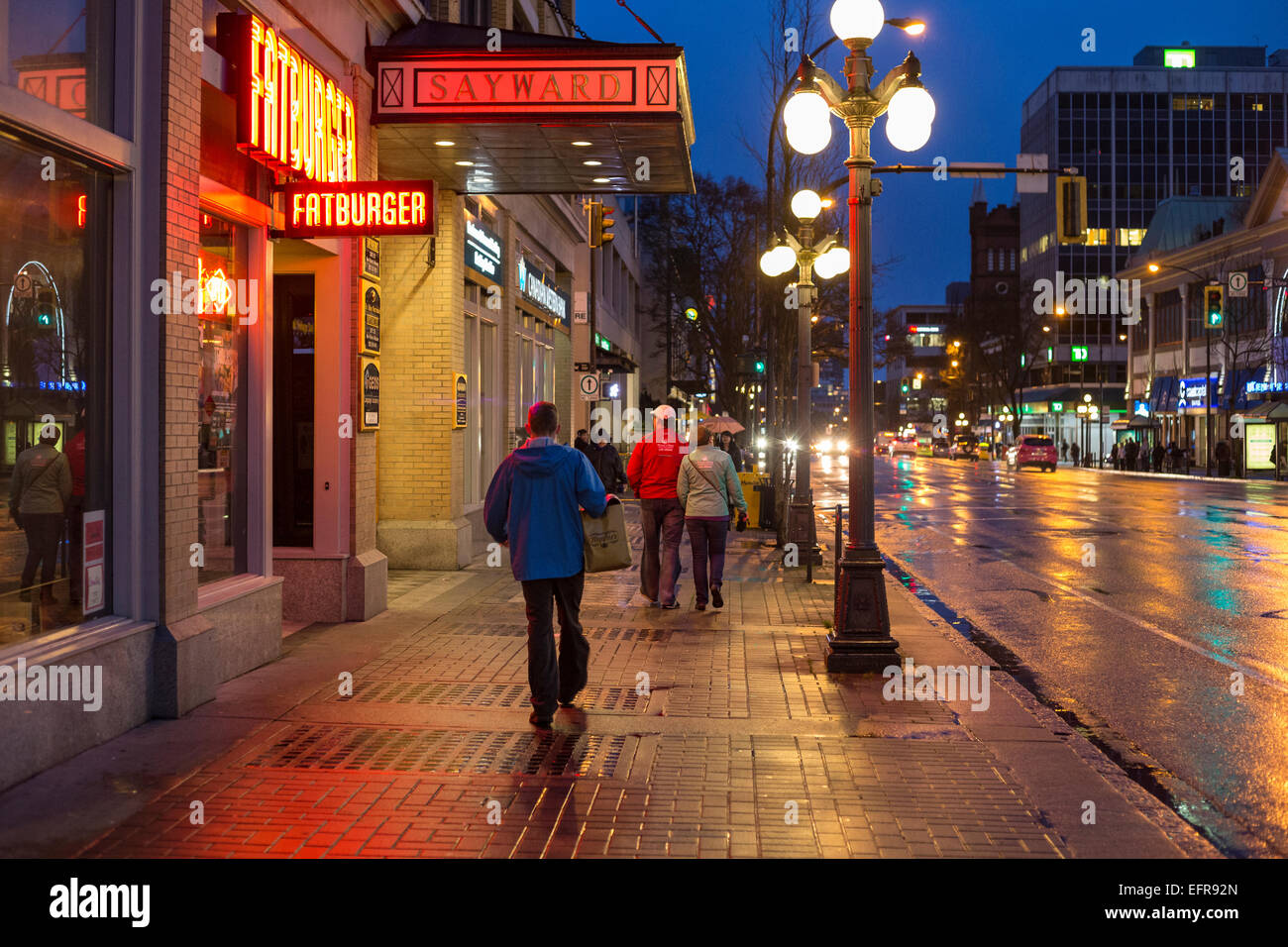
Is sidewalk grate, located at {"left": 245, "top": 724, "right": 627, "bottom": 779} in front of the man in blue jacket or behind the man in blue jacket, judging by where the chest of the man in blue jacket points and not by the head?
behind

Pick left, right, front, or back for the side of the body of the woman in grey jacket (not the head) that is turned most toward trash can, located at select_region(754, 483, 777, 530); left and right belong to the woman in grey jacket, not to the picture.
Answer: front

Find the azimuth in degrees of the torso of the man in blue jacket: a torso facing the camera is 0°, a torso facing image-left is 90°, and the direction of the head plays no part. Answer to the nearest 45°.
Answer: approximately 180°

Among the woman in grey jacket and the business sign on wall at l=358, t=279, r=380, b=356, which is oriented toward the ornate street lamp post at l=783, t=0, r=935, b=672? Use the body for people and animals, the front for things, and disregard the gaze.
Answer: the business sign on wall

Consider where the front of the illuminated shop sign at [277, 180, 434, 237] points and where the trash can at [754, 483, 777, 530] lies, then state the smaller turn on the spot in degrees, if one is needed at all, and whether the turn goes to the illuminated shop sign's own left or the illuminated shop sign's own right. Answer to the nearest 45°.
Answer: approximately 135° to the illuminated shop sign's own left

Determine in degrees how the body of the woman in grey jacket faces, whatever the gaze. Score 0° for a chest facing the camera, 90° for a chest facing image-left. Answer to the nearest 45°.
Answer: approximately 180°

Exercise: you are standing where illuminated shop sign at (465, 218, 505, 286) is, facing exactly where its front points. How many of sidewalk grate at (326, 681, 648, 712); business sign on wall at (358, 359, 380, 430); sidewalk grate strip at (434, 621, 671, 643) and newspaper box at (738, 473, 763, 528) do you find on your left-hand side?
1

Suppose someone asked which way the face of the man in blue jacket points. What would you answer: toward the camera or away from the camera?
away from the camera
